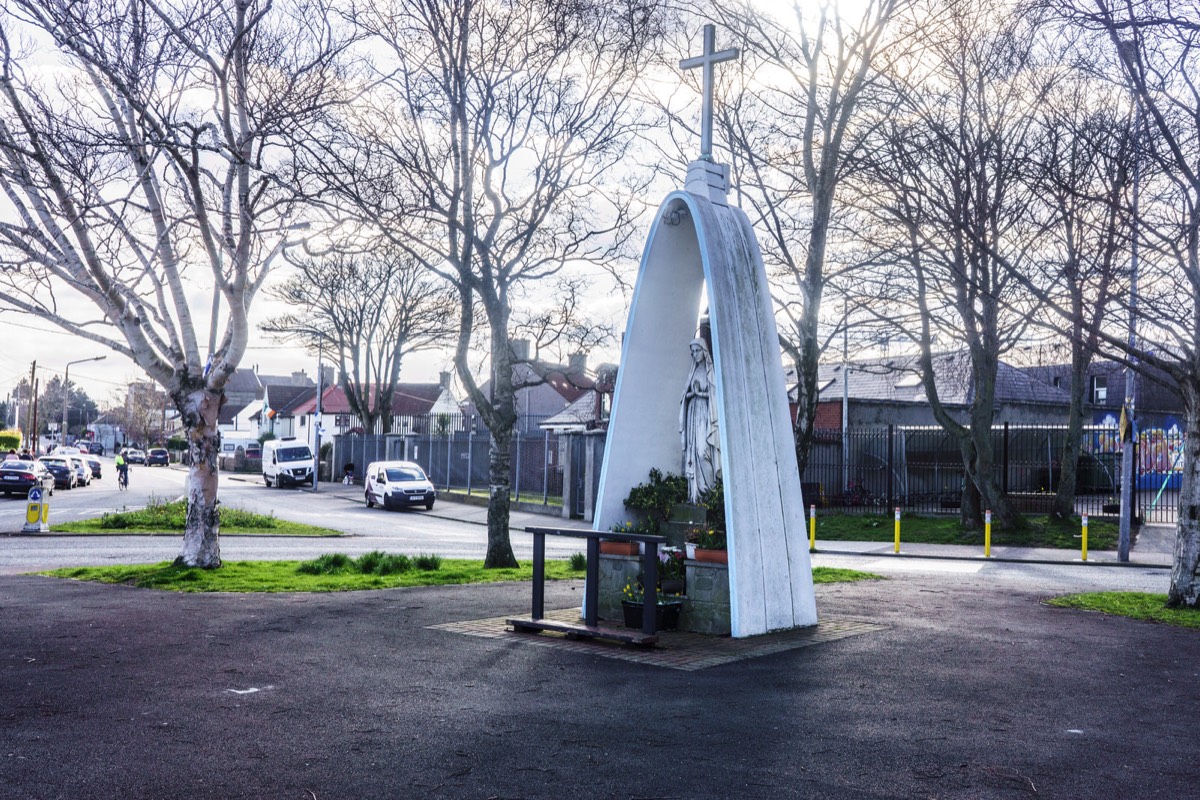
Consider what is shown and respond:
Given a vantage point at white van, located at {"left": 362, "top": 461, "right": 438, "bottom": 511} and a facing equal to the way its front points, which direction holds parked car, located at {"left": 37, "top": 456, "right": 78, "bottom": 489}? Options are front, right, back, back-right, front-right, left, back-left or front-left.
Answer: back

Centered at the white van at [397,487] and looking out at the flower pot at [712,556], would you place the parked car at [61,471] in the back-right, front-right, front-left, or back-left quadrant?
back-right

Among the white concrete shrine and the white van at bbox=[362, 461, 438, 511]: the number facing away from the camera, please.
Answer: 0

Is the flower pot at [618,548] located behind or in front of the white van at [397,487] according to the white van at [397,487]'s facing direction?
in front

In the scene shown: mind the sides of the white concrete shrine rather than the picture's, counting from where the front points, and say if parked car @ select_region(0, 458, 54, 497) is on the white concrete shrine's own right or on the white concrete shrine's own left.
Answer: on the white concrete shrine's own right

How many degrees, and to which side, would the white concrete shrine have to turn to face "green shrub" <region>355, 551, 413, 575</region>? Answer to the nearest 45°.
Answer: approximately 90° to its right

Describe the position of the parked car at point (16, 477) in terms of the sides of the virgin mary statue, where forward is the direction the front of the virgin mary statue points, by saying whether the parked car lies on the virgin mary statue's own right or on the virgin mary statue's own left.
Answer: on the virgin mary statue's own right

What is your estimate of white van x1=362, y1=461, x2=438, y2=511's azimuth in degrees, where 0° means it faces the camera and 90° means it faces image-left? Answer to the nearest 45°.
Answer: approximately 315°

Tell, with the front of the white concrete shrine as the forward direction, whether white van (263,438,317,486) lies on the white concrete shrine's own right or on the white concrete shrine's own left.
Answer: on the white concrete shrine's own right

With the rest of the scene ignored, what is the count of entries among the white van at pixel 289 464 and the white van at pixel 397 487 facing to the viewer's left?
0

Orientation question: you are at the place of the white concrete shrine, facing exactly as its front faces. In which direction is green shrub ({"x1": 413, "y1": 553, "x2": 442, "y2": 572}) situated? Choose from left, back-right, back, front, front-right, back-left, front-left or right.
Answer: right

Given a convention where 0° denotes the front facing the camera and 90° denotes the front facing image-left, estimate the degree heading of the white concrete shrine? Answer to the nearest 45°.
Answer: approximately 45°
